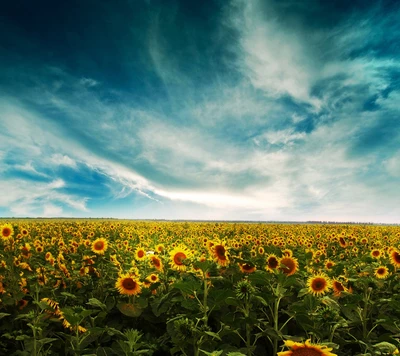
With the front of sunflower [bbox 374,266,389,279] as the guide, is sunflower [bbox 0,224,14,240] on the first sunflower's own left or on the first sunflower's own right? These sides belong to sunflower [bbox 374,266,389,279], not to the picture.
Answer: on the first sunflower's own right

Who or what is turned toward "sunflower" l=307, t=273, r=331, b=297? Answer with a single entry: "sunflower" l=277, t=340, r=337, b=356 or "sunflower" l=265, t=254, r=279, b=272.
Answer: "sunflower" l=265, t=254, r=279, b=272

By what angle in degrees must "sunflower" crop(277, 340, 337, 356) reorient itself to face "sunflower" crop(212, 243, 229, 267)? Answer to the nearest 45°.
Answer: approximately 135° to its right

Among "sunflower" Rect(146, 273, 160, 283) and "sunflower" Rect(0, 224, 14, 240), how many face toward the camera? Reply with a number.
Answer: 2

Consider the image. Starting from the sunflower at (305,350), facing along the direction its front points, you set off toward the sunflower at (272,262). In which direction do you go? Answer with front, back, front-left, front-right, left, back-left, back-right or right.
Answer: back

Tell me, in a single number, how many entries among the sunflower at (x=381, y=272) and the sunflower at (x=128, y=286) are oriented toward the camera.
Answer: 2

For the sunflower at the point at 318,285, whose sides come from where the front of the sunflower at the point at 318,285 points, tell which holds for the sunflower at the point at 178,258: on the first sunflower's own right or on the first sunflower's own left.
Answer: on the first sunflower's own right
